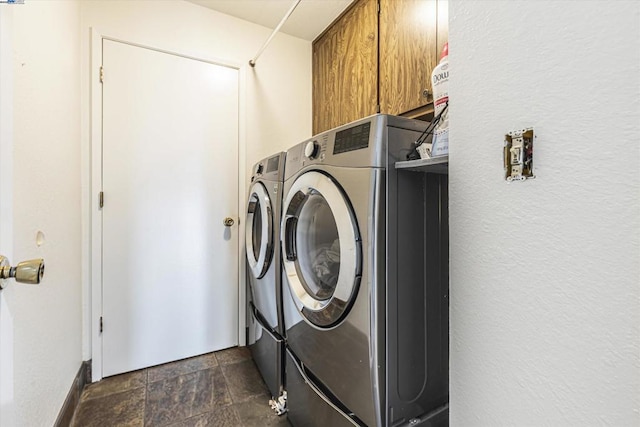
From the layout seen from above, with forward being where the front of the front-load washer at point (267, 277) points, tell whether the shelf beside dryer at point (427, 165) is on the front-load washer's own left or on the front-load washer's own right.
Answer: on the front-load washer's own left

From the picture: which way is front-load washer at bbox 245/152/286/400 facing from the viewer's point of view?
to the viewer's left

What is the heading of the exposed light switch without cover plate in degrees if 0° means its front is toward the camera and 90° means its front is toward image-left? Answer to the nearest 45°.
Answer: approximately 45°

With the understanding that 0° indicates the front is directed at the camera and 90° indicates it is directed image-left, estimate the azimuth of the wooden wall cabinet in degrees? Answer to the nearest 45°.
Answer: approximately 45°

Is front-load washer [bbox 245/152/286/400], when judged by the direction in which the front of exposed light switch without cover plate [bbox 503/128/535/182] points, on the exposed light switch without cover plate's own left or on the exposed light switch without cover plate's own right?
on the exposed light switch without cover plate's own right

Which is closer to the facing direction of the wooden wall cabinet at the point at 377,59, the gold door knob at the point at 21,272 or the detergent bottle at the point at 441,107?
the gold door knob
